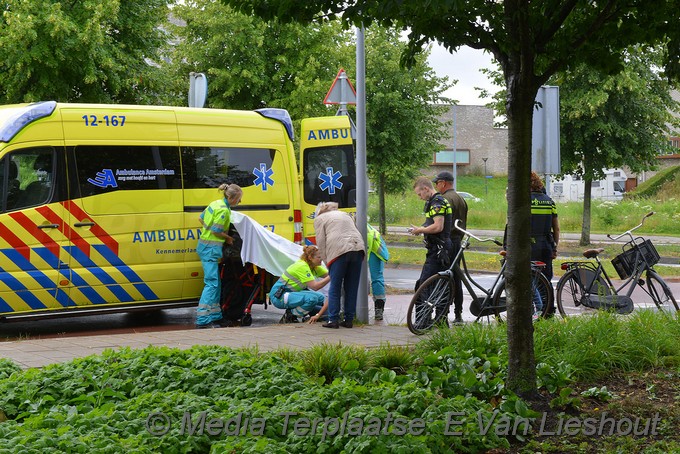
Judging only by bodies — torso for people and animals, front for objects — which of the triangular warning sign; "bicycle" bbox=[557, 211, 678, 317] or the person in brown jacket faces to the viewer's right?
the bicycle

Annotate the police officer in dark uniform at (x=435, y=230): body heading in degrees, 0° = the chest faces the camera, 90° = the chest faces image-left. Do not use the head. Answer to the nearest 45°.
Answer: approximately 90°

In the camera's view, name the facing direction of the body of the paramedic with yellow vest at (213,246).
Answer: to the viewer's right

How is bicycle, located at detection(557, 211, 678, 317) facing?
to the viewer's right

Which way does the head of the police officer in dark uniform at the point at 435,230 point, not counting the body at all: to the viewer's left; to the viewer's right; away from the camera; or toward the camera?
to the viewer's left

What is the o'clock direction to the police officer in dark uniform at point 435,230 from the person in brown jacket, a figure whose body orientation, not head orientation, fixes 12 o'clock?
The police officer in dark uniform is roughly at 4 o'clock from the person in brown jacket.

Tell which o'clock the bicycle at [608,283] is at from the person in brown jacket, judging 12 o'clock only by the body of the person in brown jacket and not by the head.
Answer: The bicycle is roughly at 4 o'clock from the person in brown jacket.

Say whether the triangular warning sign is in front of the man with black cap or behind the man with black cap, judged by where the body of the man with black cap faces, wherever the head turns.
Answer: in front

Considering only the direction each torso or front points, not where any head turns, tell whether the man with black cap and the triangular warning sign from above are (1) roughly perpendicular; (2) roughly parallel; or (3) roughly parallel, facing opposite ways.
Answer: roughly perpendicular

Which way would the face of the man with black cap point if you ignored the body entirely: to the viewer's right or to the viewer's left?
to the viewer's left
